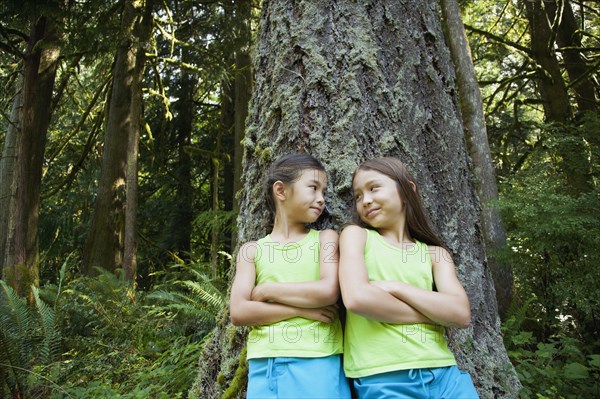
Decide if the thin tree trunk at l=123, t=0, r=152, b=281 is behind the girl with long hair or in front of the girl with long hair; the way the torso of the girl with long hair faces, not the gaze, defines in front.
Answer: behind

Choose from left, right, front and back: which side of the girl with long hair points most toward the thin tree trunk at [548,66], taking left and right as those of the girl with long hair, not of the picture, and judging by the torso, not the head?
back

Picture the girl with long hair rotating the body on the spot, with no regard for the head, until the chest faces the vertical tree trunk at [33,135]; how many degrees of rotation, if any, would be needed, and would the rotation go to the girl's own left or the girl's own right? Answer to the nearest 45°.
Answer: approximately 135° to the girl's own right

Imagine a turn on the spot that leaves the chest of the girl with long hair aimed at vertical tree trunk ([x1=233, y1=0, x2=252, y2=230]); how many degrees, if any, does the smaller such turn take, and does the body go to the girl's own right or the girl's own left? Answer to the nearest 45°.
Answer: approximately 135° to the girl's own right

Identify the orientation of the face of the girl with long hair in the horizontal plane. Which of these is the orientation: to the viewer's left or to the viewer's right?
to the viewer's left

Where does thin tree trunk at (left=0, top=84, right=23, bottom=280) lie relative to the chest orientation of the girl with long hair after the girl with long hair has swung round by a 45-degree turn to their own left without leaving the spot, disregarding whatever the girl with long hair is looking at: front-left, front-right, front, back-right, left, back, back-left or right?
back

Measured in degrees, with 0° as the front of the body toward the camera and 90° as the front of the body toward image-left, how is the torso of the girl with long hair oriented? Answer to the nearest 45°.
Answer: approximately 0°

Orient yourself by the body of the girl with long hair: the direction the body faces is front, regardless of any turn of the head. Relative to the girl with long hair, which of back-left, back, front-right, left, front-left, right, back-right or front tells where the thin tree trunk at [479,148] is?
back

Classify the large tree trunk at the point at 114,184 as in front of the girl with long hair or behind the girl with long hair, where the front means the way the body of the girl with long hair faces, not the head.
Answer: behind

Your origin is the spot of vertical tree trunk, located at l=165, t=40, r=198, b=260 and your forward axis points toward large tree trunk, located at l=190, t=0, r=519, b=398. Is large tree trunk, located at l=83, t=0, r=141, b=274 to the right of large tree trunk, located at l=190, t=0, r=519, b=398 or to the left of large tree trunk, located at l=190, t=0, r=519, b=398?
right

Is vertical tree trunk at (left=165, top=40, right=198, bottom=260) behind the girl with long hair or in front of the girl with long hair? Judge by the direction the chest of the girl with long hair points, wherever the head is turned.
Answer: behind
